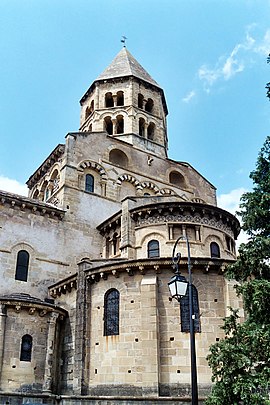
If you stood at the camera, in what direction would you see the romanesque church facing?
facing away from the viewer and to the left of the viewer

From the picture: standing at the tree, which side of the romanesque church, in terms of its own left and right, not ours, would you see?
back
